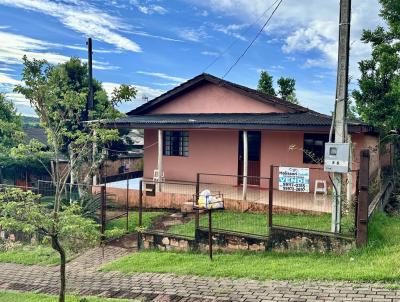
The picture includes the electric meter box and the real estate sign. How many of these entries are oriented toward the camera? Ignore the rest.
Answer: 2

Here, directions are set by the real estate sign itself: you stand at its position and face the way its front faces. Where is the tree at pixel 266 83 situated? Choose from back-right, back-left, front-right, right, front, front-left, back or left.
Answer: back

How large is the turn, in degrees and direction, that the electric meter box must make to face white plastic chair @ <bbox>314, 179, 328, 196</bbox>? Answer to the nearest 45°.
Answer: approximately 180°

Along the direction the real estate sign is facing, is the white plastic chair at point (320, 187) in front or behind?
behind

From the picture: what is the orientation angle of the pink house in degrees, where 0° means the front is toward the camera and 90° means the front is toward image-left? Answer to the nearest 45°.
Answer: approximately 0°

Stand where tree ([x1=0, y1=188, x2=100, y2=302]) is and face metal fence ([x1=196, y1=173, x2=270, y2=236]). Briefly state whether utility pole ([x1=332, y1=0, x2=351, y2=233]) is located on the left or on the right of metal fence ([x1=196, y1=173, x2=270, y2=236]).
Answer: right
